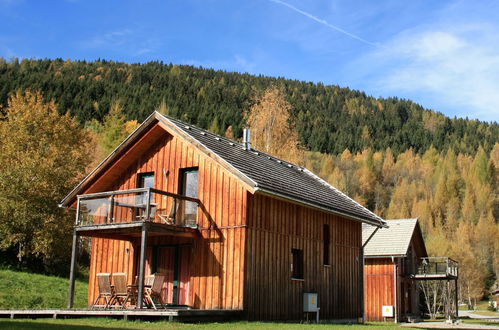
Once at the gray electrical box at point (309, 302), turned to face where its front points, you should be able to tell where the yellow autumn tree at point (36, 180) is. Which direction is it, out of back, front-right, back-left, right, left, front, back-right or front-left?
back

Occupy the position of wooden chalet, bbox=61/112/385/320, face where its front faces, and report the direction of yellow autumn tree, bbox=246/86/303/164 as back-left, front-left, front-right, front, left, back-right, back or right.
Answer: back-right

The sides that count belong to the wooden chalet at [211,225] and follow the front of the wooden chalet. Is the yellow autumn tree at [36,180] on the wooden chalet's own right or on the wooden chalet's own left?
on the wooden chalet's own right

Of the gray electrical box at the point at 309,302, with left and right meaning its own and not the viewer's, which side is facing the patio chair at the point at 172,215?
right

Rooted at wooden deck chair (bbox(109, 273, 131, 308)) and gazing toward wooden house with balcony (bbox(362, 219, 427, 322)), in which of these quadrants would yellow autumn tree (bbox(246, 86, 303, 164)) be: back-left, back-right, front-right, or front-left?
front-left

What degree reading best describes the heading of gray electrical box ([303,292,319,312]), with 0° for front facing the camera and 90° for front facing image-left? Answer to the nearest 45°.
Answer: approximately 315°

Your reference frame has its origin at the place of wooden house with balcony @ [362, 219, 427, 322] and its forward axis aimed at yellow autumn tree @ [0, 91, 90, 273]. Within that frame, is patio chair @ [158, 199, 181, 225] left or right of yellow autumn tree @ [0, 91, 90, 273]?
left

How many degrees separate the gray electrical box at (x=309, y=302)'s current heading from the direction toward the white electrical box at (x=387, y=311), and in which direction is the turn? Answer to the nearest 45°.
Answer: approximately 135° to its left

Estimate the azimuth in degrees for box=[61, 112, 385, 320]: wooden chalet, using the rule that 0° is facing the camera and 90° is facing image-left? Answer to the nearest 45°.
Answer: approximately 45°

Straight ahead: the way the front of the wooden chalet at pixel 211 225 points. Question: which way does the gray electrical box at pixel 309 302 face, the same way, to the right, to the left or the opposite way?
to the left
